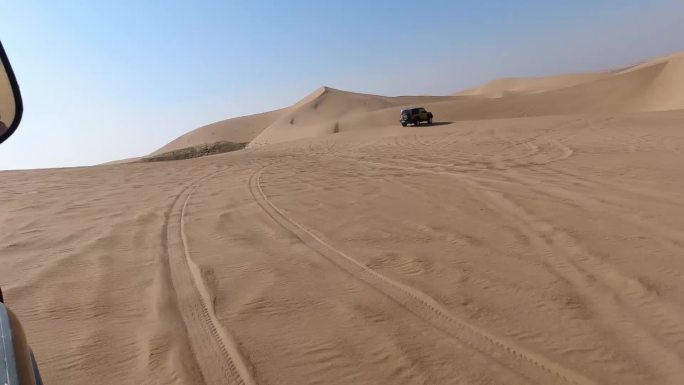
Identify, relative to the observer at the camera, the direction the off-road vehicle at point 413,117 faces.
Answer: facing away from the viewer and to the right of the viewer

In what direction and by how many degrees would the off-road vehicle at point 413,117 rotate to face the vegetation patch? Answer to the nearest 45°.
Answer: approximately 135° to its left
